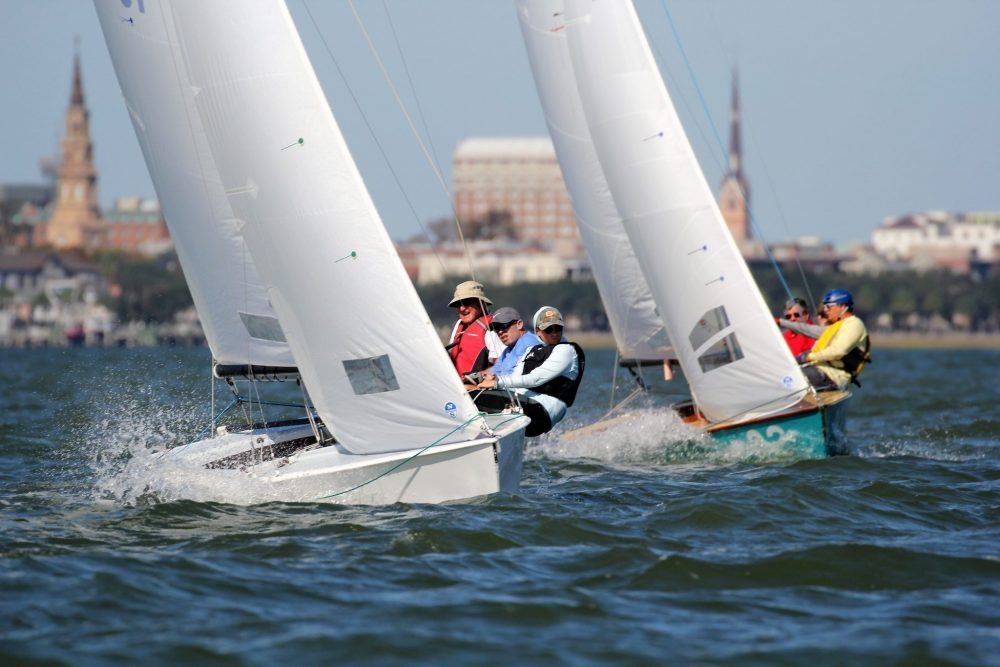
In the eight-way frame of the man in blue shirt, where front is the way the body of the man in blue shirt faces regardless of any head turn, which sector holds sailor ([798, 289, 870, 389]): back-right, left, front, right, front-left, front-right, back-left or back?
back

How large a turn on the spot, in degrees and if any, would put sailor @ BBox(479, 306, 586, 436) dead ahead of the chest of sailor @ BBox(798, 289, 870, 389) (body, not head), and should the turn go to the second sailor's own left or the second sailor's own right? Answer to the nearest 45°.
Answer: approximately 45° to the second sailor's own left

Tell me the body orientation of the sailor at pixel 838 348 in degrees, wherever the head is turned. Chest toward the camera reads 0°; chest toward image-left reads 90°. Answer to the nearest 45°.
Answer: approximately 90°

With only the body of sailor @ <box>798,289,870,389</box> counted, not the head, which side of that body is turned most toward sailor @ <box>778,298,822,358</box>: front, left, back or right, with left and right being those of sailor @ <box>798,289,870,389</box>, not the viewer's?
right

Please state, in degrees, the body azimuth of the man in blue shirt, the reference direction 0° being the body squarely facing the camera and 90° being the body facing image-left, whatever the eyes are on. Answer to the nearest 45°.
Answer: approximately 45°

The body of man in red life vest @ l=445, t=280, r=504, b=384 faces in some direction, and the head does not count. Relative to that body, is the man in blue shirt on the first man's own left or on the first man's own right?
on the first man's own left
